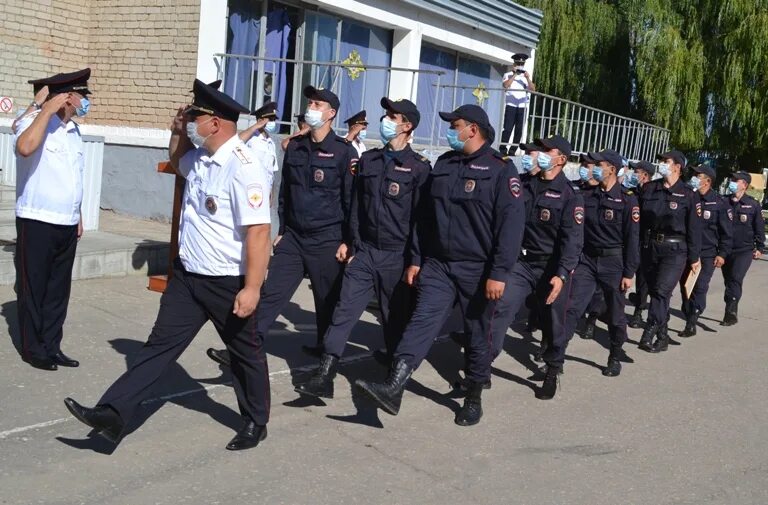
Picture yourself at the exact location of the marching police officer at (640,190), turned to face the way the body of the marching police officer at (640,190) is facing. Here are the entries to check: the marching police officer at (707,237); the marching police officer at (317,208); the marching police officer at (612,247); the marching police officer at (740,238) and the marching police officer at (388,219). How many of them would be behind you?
2

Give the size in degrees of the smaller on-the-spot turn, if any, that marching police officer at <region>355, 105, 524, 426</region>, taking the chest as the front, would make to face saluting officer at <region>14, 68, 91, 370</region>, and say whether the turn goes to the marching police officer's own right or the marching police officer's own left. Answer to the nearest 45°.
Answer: approximately 45° to the marching police officer's own right

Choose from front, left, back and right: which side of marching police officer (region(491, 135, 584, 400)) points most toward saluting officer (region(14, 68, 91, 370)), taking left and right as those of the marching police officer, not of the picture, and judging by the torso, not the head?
front

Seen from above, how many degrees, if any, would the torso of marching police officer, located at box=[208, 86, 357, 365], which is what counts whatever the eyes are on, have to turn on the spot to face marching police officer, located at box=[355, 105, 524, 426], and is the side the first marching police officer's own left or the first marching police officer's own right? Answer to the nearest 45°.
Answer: approximately 90° to the first marching police officer's own left

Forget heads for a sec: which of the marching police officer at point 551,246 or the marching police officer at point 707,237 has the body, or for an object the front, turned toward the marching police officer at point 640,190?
the marching police officer at point 707,237

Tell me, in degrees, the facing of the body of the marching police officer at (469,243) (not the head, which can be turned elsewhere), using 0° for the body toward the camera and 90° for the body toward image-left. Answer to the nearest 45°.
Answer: approximately 45°

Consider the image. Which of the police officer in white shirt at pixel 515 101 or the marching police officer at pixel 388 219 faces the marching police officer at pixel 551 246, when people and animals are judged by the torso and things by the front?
the police officer in white shirt

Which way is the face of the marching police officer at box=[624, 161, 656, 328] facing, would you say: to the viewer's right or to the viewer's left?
to the viewer's left

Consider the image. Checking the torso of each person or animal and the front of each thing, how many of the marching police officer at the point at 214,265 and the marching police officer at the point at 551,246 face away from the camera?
0

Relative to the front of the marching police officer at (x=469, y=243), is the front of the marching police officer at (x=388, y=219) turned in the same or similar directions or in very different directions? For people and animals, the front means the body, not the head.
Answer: same or similar directions

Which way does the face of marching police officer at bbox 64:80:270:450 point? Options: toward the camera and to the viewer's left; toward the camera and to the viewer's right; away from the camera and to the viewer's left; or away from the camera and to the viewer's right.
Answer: toward the camera and to the viewer's left

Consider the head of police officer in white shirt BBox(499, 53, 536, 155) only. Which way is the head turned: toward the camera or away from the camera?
toward the camera

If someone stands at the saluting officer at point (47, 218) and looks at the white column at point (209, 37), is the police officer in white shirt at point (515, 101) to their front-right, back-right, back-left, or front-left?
front-right

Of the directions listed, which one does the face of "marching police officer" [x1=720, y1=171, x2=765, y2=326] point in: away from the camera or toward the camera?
toward the camera

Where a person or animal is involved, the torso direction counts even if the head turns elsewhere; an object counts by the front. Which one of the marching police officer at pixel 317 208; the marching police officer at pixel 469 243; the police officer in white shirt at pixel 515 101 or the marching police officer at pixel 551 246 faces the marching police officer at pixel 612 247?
the police officer in white shirt

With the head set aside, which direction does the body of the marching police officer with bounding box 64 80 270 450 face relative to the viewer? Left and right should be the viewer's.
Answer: facing the viewer and to the left of the viewer
